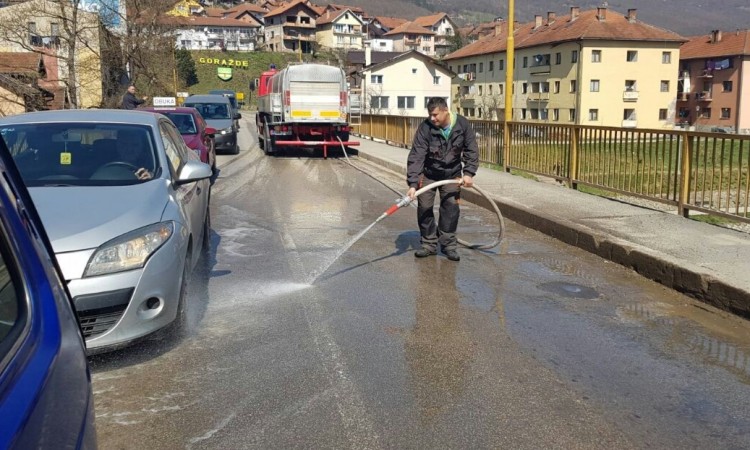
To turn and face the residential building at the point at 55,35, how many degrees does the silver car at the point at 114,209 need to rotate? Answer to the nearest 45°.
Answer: approximately 180°

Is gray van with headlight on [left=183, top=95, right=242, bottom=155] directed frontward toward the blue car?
yes

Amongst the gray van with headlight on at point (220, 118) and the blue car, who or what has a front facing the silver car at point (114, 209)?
the gray van with headlight on

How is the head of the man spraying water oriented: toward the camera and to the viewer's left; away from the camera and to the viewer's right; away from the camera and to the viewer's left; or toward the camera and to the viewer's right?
toward the camera and to the viewer's left

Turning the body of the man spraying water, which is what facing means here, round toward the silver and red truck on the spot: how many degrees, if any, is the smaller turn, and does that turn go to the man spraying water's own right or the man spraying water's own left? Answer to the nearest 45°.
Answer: approximately 180°

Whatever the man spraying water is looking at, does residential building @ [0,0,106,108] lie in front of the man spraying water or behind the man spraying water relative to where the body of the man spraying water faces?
behind

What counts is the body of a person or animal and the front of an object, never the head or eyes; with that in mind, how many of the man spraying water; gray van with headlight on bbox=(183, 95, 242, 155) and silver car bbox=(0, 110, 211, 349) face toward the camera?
3

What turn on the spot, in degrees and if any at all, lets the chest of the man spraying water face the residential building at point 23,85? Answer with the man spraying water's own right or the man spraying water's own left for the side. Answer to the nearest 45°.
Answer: approximately 135° to the man spraying water's own right

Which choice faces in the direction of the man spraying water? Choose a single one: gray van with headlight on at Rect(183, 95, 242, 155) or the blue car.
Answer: the gray van with headlight on

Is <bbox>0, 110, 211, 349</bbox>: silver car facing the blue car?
yes

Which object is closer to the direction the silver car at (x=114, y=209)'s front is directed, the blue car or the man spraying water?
the blue car

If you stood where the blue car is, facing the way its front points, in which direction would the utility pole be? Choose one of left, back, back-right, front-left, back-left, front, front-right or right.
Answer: back

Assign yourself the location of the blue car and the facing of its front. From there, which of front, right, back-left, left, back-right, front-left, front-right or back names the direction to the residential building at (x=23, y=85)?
back-right

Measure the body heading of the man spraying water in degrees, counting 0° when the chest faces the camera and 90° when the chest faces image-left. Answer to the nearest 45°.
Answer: approximately 0°

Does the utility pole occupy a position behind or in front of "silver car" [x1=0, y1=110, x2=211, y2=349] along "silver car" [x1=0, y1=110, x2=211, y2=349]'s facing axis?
behind
